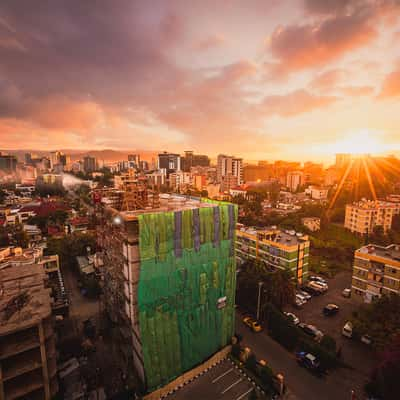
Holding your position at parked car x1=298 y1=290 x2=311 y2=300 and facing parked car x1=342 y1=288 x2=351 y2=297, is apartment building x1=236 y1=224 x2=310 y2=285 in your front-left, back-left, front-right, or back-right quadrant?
back-left

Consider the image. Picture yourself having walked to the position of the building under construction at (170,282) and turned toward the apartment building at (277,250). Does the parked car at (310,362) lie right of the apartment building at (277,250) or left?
right

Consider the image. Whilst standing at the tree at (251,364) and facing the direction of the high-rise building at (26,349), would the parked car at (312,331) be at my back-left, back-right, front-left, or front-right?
back-right
